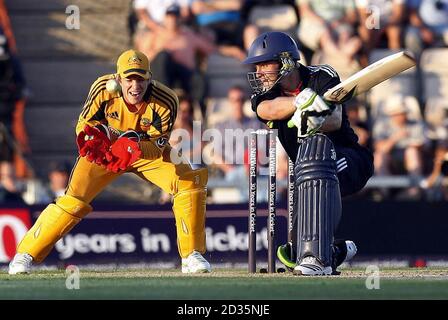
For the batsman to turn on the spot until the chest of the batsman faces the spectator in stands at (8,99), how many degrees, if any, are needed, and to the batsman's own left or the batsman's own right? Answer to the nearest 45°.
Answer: approximately 90° to the batsman's own right

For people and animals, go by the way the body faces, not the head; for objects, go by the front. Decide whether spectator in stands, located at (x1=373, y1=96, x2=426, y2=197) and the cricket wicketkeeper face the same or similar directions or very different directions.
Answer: same or similar directions

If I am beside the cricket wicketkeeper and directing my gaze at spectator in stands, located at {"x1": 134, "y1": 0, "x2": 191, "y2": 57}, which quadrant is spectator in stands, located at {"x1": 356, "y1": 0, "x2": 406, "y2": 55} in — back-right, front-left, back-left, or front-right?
front-right

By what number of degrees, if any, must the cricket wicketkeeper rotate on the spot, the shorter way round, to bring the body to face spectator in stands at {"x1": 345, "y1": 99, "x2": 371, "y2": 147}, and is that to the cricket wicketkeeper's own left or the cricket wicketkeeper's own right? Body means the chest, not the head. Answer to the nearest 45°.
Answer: approximately 135° to the cricket wicketkeeper's own left

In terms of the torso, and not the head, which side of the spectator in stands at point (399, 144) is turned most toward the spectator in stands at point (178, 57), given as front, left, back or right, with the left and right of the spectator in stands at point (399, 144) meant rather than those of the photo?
right

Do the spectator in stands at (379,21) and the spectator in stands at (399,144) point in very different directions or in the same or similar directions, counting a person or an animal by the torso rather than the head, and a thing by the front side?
same or similar directions

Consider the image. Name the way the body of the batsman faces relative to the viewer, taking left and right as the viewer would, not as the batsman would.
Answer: facing the viewer and to the left of the viewer

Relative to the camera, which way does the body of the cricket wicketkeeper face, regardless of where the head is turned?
toward the camera

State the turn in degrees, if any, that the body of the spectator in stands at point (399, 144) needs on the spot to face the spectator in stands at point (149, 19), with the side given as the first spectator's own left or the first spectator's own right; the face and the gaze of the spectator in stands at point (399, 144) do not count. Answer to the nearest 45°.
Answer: approximately 90° to the first spectator's own right

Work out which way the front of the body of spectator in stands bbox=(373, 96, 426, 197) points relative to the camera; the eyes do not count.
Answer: toward the camera
